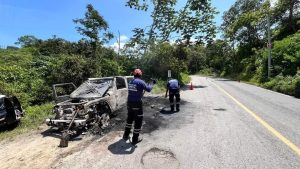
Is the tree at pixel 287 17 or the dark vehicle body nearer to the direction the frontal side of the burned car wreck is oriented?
the dark vehicle body

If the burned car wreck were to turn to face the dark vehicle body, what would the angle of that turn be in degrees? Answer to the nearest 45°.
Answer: approximately 90° to its right

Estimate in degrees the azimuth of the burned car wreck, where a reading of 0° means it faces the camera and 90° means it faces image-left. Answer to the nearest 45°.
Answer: approximately 45°

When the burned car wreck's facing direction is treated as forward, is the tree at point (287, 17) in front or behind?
behind
